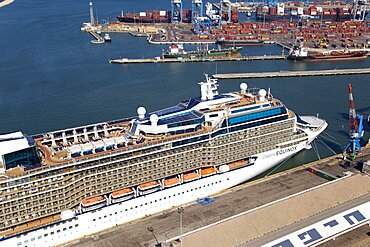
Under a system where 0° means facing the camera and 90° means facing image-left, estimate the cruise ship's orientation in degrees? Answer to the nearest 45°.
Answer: approximately 225°
